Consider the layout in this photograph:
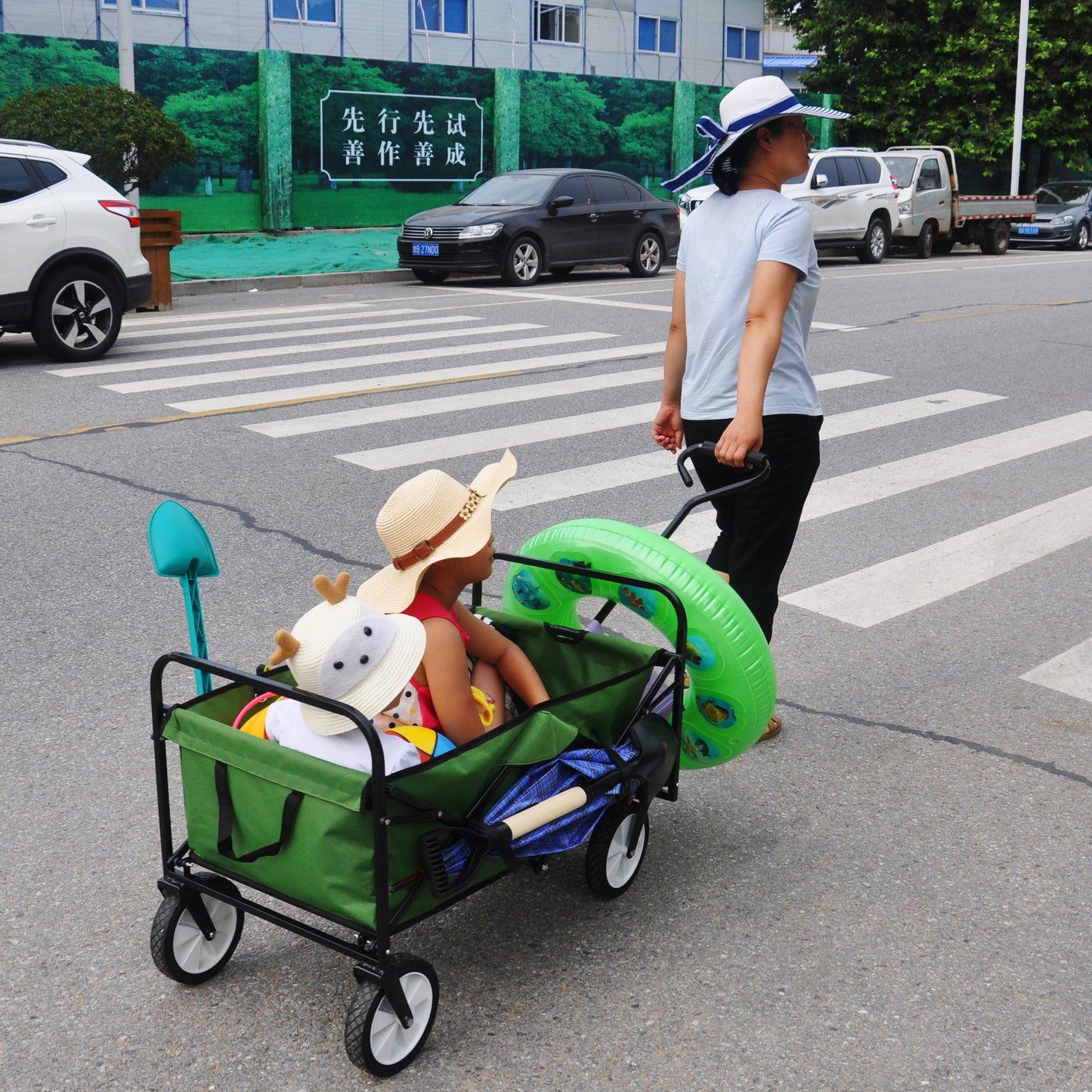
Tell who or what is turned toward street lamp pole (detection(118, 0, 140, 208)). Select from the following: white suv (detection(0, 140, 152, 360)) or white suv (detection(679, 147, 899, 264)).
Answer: white suv (detection(679, 147, 899, 264))

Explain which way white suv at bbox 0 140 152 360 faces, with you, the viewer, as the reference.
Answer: facing to the left of the viewer

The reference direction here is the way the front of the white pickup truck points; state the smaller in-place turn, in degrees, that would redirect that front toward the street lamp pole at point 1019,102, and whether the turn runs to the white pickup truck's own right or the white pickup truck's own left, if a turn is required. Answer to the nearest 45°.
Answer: approximately 135° to the white pickup truck's own right

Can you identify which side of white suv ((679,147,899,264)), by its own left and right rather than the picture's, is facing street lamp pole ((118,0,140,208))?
front

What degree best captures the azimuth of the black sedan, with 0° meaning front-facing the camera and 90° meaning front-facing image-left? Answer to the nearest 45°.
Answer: approximately 45°

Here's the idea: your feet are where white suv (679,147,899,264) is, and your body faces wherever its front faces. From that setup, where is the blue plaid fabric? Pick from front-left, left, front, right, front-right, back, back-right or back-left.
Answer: front-left

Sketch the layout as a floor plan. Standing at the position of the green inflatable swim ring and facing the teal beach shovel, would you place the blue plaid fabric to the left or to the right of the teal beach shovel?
left

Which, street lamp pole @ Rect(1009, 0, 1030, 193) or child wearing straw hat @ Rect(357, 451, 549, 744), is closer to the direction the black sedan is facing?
the child wearing straw hat

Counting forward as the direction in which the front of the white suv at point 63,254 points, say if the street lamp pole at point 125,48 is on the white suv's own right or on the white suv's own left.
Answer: on the white suv's own right

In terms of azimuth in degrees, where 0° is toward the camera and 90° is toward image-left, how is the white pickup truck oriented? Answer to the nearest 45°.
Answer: approximately 45°

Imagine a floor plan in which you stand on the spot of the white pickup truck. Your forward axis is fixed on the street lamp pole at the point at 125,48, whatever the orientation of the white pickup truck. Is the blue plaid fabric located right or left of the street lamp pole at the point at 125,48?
left

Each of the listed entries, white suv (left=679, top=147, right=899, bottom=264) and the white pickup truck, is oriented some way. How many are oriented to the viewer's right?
0

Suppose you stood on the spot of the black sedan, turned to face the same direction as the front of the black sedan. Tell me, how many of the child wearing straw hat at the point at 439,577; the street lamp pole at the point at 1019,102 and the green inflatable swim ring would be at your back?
1

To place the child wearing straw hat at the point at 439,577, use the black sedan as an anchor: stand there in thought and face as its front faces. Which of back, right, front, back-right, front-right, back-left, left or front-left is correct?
front-left
